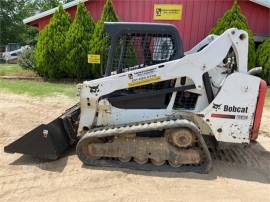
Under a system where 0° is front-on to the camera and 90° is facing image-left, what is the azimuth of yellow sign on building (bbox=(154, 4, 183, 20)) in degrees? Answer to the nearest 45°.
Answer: approximately 0°

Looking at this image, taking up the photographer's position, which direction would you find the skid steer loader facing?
facing to the left of the viewer

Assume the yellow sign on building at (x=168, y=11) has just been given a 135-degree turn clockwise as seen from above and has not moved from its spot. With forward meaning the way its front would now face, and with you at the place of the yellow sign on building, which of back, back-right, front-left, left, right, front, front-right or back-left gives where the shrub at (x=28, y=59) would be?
front-left

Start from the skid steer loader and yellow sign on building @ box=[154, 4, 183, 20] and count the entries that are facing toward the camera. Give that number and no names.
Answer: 1

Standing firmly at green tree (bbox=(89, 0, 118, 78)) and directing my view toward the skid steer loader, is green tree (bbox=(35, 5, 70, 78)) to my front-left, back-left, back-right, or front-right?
back-right

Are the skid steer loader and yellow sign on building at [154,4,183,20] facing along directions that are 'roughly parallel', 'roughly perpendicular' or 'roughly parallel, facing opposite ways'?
roughly perpendicular

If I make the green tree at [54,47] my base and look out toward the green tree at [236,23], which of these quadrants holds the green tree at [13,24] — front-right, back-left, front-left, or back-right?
back-left
